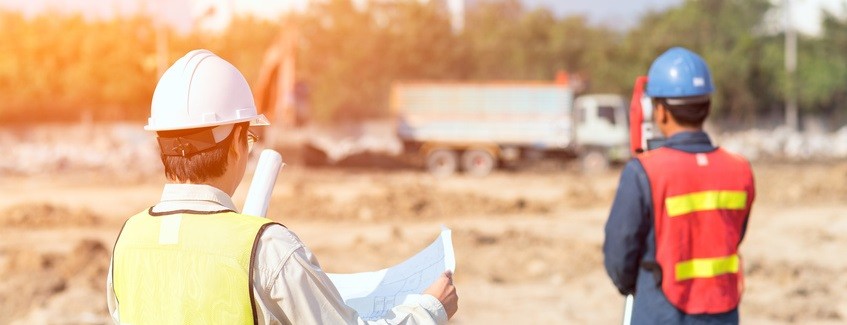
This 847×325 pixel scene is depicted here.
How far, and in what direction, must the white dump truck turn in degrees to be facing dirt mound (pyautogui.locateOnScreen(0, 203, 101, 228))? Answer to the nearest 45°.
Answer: approximately 135° to its right

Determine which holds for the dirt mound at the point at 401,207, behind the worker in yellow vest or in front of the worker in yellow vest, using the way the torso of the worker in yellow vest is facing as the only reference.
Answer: in front

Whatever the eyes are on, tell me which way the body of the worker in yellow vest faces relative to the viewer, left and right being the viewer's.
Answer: facing away from the viewer and to the right of the viewer

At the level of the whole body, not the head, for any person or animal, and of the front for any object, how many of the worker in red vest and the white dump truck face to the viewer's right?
1

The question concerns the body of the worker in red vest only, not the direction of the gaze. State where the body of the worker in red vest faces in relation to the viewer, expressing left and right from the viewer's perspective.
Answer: facing away from the viewer and to the left of the viewer

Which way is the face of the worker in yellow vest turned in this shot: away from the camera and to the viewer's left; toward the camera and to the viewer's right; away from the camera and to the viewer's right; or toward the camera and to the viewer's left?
away from the camera and to the viewer's right

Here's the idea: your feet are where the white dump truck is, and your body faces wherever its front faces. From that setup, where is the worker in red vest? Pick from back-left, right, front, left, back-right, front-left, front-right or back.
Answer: right

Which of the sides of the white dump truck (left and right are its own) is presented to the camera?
right

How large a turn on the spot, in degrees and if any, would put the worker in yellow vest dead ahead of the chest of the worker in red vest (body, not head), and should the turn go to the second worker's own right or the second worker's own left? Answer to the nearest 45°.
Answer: approximately 90° to the second worker's own left
